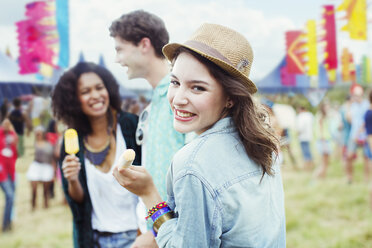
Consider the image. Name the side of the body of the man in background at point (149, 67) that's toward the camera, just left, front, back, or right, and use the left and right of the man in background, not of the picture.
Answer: left

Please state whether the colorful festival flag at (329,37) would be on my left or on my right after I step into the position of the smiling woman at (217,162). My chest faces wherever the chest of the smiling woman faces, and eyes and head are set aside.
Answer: on my right

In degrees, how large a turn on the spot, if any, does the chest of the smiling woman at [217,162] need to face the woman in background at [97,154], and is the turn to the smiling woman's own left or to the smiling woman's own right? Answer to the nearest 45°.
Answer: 0° — they already face them

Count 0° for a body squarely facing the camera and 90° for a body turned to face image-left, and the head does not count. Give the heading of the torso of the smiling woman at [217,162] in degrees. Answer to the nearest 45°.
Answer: approximately 135°

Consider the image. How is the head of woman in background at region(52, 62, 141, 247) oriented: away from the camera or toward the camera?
toward the camera

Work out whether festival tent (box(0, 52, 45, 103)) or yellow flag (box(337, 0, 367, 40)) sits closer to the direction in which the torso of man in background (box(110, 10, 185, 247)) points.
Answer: the festival tent

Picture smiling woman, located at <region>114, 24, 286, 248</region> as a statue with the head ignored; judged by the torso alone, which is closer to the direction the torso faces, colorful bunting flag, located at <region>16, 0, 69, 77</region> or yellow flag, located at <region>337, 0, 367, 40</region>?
the colorful bunting flag

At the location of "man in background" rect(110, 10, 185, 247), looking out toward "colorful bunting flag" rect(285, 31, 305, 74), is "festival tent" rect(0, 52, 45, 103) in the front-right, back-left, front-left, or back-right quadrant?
front-left

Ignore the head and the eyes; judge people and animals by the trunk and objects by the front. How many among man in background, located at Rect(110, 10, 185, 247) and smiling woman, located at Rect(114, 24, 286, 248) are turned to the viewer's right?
0

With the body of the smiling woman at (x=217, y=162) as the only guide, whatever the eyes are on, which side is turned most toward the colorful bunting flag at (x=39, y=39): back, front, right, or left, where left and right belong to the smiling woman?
front
